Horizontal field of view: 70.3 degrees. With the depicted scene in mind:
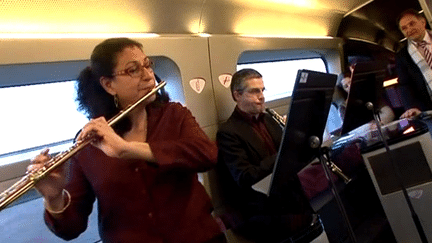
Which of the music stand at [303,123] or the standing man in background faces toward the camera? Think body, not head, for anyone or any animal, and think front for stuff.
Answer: the standing man in background

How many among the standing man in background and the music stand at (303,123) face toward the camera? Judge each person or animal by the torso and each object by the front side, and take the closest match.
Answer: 1

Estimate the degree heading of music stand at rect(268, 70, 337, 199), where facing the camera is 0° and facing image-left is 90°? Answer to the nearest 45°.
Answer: approximately 135°

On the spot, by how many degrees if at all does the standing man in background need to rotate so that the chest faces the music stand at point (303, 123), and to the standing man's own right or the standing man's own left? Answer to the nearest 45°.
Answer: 0° — they already face it

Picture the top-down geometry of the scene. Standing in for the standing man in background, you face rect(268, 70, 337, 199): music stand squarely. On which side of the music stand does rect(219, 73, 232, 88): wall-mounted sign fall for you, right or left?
right

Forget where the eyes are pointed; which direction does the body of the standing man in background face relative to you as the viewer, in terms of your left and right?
facing the viewer

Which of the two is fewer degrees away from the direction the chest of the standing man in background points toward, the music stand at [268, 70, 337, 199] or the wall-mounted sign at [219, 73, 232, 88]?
the music stand

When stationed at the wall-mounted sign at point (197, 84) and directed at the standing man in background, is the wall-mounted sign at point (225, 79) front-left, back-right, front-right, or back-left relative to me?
front-left

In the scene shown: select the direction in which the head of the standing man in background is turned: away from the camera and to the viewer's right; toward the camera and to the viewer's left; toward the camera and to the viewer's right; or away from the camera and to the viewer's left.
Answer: toward the camera and to the viewer's left

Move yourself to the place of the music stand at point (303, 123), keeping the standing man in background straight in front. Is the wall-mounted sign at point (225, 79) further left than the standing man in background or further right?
left

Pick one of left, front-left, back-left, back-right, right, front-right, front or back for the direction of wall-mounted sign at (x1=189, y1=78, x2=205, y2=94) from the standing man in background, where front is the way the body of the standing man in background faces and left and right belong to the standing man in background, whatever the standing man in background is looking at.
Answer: front-right

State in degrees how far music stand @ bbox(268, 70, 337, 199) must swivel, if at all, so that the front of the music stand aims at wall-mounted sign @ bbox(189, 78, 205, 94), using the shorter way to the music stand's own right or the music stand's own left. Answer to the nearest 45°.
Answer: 0° — it already faces it

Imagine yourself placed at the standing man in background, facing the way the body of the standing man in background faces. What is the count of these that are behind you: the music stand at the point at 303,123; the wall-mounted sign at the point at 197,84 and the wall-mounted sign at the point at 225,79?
0

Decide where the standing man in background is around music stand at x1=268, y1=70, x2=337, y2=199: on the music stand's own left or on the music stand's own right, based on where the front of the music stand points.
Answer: on the music stand's own right

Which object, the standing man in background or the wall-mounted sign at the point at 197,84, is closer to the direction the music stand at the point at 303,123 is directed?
the wall-mounted sign
